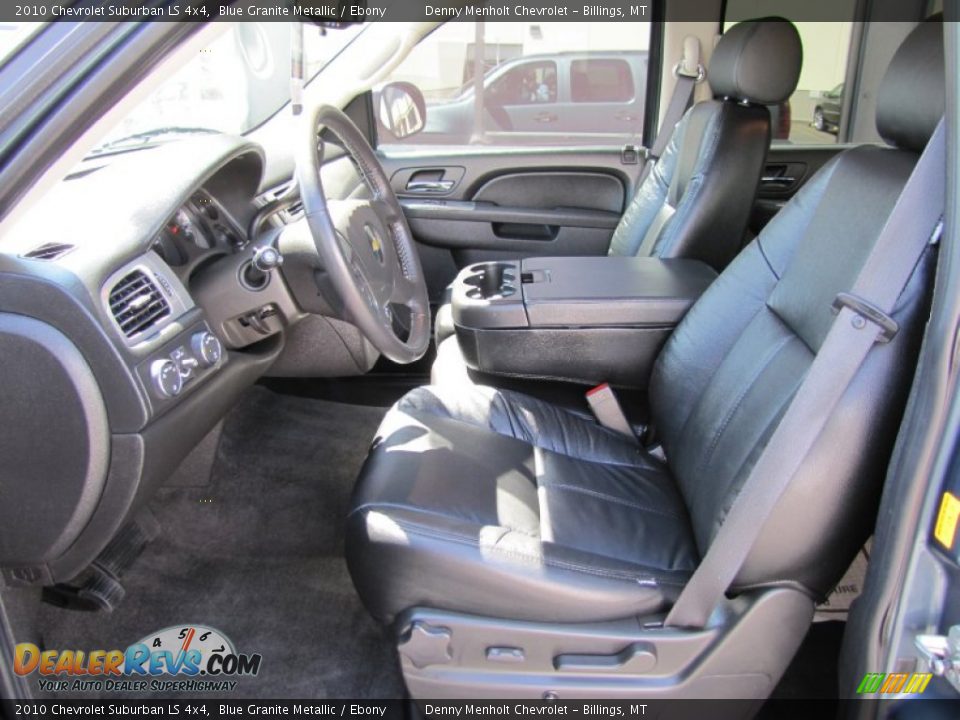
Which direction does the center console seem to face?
to the viewer's left

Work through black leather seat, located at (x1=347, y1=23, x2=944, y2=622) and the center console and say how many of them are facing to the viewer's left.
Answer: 2

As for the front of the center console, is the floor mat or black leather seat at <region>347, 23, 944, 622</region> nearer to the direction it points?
the floor mat

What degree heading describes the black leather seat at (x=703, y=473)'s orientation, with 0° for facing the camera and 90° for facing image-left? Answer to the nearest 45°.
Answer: approximately 90°

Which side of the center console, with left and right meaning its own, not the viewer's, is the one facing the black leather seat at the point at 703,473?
left

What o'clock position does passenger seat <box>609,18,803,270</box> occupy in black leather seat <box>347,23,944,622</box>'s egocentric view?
The passenger seat is roughly at 3 o'clock from the black leather seat.
